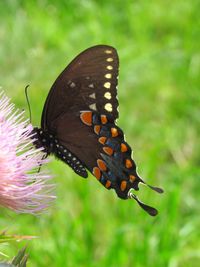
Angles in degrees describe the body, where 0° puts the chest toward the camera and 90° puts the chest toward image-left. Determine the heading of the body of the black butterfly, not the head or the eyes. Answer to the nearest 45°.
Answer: approximately 90°
